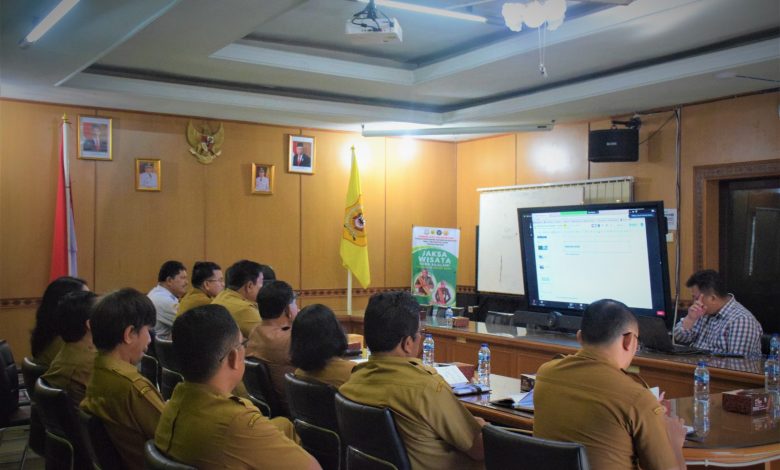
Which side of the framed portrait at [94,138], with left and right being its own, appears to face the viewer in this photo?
front

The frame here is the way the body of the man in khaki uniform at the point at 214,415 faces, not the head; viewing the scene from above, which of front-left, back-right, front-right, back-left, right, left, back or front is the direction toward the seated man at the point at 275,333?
front-left

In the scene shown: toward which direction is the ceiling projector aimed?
away from the camera

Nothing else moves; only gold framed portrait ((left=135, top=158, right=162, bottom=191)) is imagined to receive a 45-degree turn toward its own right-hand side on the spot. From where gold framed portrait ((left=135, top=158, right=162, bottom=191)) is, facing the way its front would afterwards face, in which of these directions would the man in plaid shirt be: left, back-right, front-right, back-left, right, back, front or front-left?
left

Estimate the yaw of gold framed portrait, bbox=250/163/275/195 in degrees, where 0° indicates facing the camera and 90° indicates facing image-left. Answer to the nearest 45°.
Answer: approximately 0°

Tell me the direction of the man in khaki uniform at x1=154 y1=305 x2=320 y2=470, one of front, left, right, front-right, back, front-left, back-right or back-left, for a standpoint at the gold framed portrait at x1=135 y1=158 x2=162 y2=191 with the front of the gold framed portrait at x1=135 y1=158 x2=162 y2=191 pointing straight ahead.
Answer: front

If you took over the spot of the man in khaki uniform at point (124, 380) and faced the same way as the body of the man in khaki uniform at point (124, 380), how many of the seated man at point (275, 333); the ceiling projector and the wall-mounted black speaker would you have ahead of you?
3

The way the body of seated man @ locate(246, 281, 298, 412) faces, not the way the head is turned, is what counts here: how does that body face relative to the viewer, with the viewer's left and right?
facing away from the viewer and to the right of the viewer

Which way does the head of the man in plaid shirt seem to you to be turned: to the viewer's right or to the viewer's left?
to the viewer's left

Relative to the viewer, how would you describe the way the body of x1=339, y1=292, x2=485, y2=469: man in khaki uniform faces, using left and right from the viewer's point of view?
facing away from the viewer and to the right of the viewer

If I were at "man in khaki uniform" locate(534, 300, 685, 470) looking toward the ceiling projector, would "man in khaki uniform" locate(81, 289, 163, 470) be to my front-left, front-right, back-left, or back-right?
front-left

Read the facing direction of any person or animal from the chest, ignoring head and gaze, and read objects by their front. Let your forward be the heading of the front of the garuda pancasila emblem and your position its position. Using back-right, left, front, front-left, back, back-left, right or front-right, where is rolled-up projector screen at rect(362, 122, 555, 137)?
left

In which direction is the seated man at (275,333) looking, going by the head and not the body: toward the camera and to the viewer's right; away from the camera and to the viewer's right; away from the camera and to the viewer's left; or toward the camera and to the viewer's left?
away from the camera and to the viewer's right

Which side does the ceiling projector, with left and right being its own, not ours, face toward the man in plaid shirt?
right

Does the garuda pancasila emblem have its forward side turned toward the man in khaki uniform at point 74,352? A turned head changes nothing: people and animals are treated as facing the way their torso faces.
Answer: yes

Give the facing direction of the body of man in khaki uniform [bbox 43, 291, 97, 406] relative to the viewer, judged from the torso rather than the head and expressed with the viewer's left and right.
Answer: facing away from the viewer and to the right of the viewer

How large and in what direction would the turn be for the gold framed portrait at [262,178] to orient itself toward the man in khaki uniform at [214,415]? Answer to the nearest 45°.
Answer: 0° — it already faces them

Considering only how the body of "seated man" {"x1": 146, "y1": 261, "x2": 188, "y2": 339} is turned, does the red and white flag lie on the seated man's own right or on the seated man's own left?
on the seated man's own left

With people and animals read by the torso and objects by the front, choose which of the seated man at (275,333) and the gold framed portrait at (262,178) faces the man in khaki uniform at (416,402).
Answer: the gold framed portrait
